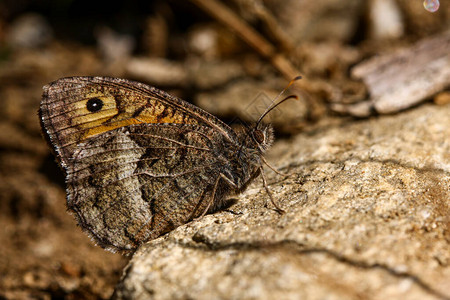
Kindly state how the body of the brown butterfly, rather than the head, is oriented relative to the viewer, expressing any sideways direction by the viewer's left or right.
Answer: facing to the right of the viewer
